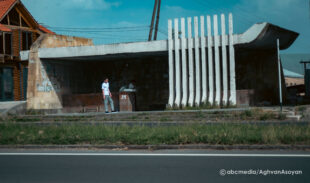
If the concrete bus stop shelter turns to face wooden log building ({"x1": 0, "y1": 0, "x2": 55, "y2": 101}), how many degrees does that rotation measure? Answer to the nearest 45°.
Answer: approximately 135° to its right

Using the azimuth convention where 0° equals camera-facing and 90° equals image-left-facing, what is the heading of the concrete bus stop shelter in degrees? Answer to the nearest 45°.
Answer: approximately 0°
